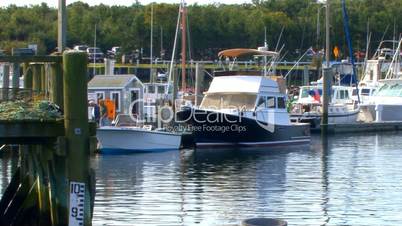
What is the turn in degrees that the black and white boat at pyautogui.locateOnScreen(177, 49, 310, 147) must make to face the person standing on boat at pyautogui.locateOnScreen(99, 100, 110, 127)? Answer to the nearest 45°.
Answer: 0° — it already faces them

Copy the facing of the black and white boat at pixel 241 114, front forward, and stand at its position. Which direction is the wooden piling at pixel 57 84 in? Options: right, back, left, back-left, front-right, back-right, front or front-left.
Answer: front-left

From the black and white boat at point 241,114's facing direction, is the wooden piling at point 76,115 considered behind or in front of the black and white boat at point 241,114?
in front

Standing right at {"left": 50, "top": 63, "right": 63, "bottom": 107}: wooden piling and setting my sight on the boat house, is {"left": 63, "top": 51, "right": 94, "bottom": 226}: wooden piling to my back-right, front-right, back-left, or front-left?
back-right

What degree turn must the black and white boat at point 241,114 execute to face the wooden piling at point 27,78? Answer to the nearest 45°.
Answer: approximately 45° to its left

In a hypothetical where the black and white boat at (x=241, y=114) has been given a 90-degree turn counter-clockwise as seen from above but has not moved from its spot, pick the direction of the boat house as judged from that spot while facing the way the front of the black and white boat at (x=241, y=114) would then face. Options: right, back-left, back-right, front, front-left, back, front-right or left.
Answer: back-right

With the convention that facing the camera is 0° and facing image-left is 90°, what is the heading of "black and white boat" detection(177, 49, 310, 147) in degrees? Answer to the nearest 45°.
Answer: approximately 45°
